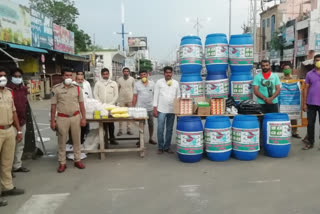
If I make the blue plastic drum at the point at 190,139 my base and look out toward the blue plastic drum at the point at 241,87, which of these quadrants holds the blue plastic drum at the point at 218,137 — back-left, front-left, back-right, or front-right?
front-right

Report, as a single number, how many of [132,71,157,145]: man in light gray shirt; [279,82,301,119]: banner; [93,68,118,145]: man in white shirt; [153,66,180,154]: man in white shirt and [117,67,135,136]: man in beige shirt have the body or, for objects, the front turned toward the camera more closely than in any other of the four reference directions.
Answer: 5

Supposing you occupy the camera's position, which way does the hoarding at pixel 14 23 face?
facing the viewer and to the right of the viewer

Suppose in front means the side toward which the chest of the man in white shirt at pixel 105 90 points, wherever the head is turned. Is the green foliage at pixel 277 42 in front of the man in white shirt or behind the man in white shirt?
behind

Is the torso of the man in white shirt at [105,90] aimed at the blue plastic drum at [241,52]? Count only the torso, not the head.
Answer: no

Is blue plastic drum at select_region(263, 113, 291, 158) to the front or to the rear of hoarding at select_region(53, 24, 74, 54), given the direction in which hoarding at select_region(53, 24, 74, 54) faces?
to the front

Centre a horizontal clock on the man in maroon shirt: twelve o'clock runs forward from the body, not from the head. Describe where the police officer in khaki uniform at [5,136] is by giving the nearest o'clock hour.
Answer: The police officer in khaki uniform is roughly at 2 o'clock from the man in maroon shirt.

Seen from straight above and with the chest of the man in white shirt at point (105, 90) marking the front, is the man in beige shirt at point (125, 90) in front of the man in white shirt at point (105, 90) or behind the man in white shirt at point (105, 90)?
behind

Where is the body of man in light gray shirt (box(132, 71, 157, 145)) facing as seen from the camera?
toward the camera

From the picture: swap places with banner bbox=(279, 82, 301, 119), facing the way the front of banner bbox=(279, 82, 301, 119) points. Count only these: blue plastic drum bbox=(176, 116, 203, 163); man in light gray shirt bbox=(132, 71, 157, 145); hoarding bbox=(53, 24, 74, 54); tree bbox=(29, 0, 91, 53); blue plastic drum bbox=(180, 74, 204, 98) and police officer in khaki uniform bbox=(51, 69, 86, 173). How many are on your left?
0

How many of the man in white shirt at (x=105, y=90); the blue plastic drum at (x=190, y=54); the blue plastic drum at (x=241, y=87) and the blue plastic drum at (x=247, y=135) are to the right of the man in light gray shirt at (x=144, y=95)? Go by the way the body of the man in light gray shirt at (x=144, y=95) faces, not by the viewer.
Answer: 1

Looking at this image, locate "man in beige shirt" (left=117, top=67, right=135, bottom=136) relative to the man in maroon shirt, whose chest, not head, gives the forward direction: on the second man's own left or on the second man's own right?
on the second man's own left

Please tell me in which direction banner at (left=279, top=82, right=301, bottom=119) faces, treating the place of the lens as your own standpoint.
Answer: facing the viewer

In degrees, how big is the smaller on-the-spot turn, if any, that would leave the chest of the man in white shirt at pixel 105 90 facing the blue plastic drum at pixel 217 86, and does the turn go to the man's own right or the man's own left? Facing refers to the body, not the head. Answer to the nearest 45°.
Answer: approximately 45° to the man's own left

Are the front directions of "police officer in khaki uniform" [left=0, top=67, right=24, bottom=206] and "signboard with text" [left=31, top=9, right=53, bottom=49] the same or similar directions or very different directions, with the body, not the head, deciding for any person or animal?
same or similar directions

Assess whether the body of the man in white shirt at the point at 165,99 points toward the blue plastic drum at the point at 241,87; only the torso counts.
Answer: no

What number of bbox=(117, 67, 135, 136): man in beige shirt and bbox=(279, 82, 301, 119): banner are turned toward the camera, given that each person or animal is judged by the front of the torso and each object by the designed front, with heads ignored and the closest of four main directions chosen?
2

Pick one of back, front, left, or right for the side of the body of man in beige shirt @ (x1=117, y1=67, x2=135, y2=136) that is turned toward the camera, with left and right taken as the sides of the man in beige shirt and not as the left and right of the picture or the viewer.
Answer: front
